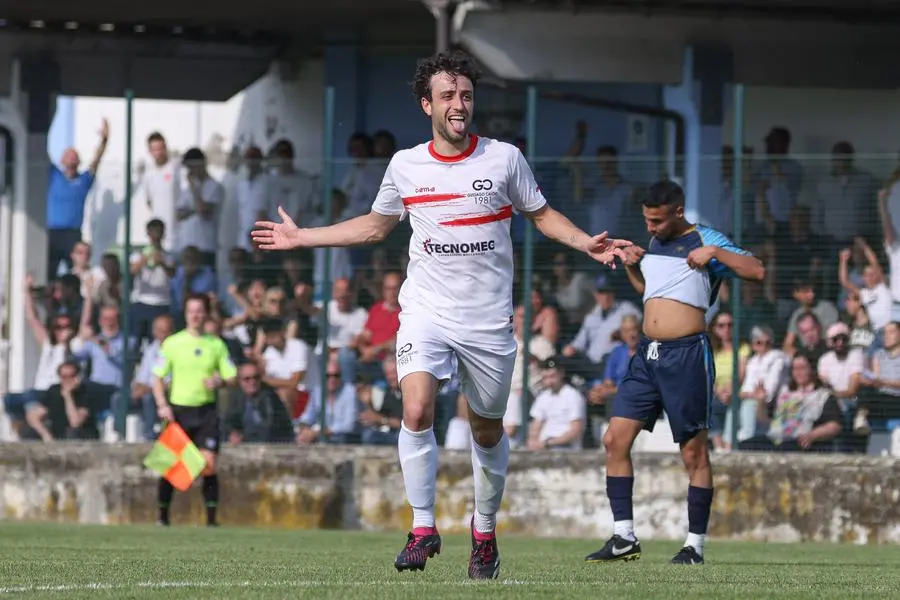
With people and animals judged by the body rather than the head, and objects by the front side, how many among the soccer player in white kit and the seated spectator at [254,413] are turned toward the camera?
2

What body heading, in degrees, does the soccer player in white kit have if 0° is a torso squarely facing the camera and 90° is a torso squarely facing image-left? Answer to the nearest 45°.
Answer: approximately 0°

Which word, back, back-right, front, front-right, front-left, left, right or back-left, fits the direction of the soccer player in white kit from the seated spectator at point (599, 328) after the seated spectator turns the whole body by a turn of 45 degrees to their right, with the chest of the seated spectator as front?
left

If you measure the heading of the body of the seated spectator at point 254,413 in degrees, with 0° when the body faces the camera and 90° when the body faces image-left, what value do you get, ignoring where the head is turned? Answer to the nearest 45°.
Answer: approximately 0°

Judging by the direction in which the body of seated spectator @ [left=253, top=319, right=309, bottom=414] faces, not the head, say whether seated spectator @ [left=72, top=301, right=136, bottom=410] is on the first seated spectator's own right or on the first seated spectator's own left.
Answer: on the first seated spectator's own right

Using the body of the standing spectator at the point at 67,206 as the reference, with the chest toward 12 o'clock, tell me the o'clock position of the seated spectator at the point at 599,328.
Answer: The seated spectator is roughly at 10 o'clock from the standing spectator.

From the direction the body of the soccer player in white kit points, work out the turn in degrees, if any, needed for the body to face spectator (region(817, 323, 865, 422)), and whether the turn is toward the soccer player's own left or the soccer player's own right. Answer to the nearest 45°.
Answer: approximately 135° to the soccer player's own left

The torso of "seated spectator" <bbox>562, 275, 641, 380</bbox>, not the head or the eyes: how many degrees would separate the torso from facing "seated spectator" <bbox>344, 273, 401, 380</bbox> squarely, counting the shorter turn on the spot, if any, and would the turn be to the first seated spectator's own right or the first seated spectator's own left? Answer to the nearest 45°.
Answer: approximately 45° to the first seated spectator's own right

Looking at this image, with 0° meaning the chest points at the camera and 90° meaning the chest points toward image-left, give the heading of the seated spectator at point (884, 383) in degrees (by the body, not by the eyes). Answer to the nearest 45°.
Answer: approximately 45°
